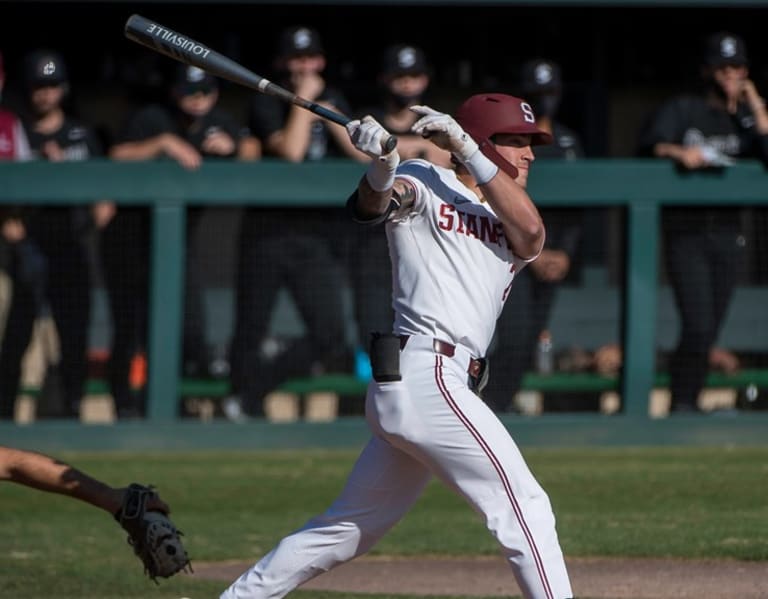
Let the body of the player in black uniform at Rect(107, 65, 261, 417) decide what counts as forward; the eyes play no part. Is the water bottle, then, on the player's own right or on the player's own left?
on the player's own left

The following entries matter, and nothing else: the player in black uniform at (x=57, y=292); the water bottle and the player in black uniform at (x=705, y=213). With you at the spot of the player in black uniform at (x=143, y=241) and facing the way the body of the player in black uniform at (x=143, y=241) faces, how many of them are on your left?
2

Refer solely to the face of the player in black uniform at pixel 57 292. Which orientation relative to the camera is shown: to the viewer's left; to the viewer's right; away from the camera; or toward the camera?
toward the camera

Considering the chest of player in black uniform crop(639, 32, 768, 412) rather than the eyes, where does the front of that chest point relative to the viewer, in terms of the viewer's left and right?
facing the viewer

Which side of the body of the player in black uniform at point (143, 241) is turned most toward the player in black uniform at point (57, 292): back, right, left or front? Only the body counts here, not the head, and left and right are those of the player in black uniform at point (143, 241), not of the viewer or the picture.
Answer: right

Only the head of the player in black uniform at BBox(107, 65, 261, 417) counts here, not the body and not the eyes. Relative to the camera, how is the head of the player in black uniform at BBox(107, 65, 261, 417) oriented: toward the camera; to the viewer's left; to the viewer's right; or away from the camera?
toward the camera

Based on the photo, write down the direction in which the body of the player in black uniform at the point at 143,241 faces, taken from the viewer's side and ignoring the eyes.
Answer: toward the camera

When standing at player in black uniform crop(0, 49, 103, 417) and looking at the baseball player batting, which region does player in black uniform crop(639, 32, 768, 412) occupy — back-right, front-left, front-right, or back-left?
front-left

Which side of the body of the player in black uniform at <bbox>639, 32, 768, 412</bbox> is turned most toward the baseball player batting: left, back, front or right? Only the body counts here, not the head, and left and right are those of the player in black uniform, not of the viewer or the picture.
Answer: front

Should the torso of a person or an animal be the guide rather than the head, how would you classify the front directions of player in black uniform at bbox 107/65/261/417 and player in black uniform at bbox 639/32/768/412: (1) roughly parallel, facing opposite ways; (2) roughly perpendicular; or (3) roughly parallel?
roughly parallel

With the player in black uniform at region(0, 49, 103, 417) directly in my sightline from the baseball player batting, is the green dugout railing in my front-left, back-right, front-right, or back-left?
front-right

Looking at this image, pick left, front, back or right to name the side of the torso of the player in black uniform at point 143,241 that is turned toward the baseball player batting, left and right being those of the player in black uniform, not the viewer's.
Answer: front

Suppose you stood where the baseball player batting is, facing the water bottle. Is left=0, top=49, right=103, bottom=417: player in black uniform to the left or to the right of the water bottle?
left

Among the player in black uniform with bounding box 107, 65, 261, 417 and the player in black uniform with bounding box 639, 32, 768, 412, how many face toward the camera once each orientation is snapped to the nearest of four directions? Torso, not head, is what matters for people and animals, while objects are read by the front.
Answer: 2

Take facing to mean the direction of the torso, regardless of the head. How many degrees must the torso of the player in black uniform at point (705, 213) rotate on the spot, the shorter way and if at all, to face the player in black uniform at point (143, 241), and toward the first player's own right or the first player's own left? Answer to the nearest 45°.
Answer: approximately 90° to the first player's own right

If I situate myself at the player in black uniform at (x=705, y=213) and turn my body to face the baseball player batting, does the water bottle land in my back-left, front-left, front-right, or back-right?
front-right
